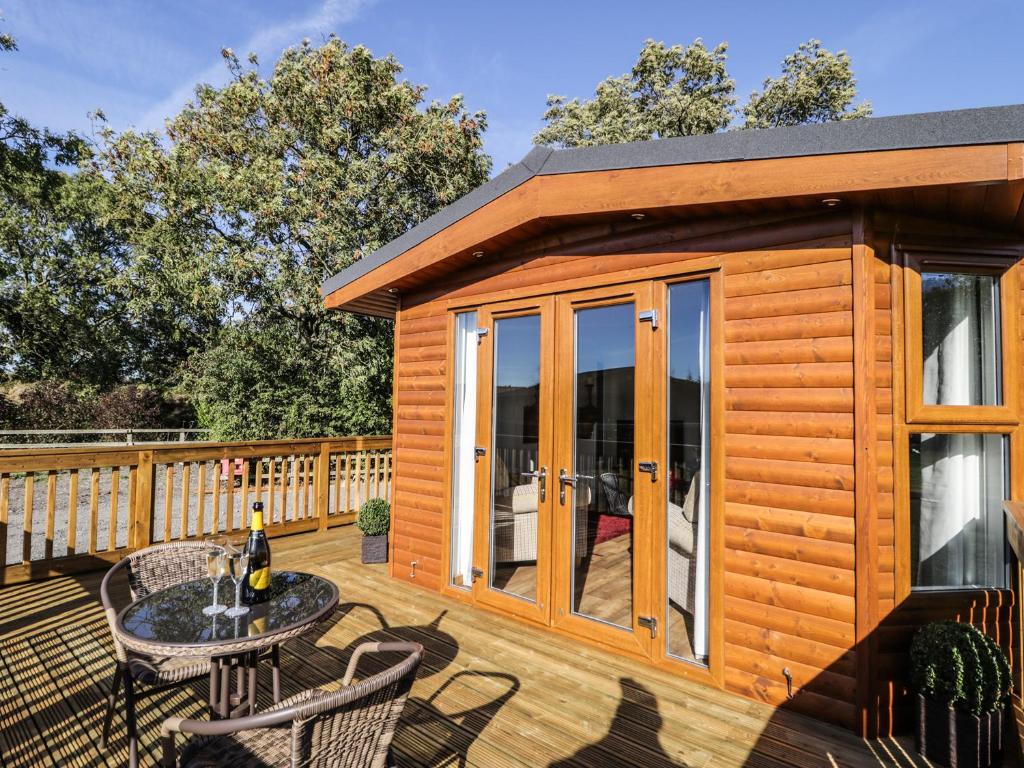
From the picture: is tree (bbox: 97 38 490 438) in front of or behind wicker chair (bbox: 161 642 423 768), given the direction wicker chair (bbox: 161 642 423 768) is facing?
in front

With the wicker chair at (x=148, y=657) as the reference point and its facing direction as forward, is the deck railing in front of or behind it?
behind

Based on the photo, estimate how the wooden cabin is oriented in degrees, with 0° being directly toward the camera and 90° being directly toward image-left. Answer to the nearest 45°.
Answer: approximately 45°

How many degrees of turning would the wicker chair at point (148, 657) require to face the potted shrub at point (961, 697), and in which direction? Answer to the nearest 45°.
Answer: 0° — it already faces it

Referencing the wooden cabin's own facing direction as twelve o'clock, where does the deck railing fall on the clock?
The deck railing is roughly at 2 o'clock from the wooden cabin.

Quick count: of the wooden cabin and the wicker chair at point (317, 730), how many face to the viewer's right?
0

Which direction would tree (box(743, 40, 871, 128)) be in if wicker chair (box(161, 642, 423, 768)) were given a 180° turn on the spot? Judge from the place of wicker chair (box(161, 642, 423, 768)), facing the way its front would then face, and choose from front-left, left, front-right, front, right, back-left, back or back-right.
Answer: left

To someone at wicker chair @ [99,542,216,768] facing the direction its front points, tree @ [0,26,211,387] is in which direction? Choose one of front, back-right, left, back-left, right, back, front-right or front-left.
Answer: back-left

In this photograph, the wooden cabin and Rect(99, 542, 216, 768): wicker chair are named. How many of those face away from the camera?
0

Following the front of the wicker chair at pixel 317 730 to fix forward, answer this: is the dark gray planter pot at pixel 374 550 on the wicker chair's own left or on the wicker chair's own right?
on the wicker chair's own right

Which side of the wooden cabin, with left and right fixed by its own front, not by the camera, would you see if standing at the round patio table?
front

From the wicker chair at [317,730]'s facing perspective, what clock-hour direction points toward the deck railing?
The deck railing is roughly at 1 o'clock from the wicker chair.

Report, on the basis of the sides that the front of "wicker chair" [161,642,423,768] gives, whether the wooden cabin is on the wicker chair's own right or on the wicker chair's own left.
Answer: on the wicker chair's own right

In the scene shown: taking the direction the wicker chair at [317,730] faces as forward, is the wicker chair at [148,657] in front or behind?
in front

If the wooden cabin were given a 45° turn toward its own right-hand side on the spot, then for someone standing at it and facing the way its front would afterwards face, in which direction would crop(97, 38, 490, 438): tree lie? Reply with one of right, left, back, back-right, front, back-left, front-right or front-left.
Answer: front-right

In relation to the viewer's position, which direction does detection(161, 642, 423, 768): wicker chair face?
facing away from the viewer and to the left of the viewer
